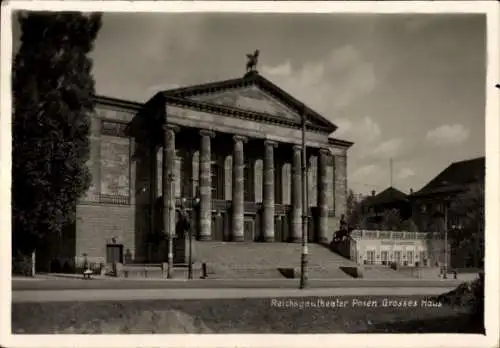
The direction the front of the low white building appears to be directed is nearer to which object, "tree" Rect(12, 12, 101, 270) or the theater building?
the tree

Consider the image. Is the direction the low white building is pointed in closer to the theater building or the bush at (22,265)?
the bush

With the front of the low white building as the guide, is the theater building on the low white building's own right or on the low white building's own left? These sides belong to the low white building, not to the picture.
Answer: on the low white building's own right

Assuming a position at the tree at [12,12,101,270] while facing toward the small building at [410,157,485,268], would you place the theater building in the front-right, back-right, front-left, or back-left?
front-left

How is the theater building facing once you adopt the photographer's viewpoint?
facing the viewer and to the right of the viewer

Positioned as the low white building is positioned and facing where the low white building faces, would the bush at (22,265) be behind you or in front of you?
in front

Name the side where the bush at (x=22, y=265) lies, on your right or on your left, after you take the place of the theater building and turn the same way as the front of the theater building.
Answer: on your right

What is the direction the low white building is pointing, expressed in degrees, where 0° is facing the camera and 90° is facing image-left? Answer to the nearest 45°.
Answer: approximately 0°

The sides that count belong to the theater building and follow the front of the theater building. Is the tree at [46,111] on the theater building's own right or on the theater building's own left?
on the theater building's own right

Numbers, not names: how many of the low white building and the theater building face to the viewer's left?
0
